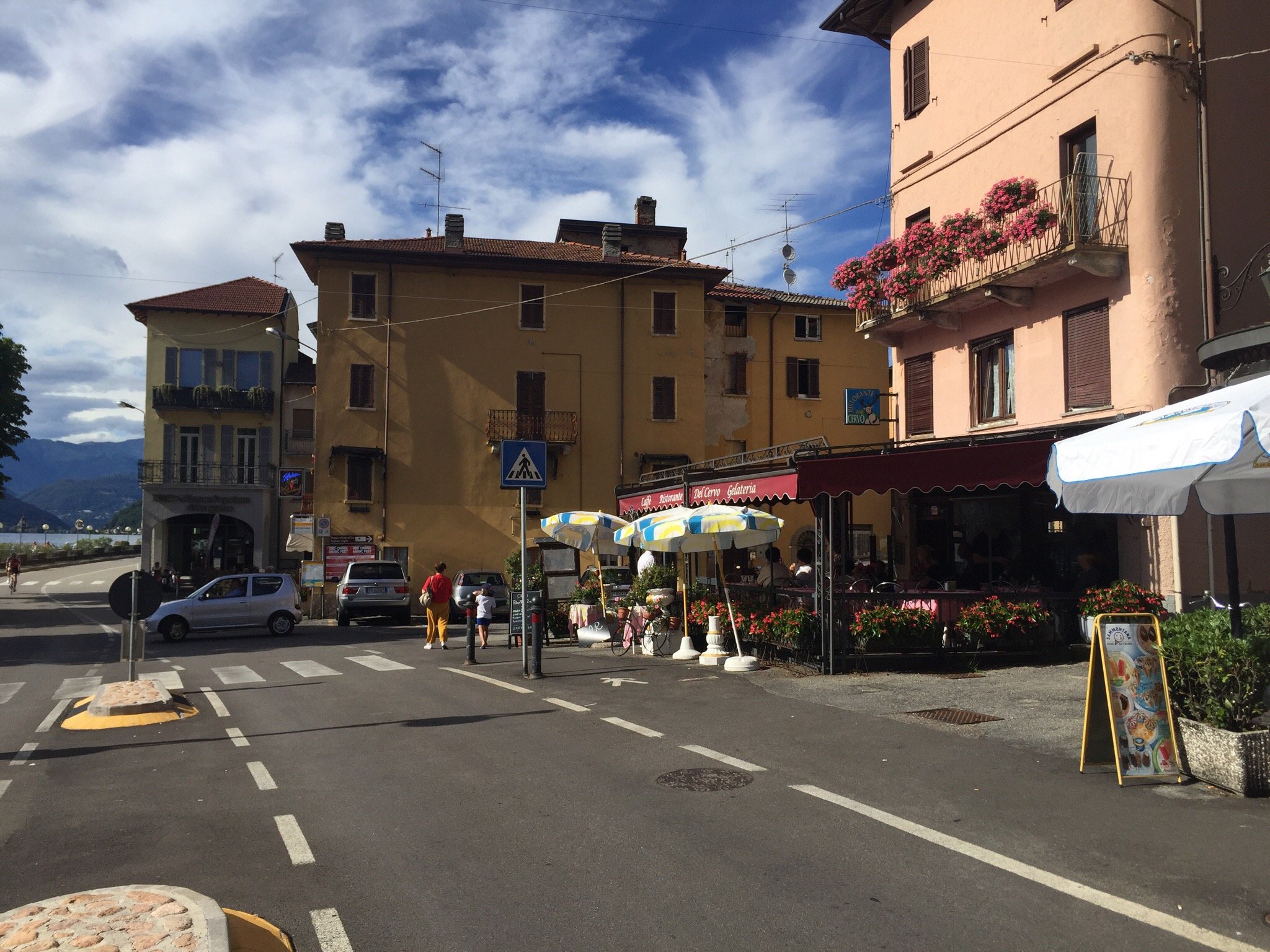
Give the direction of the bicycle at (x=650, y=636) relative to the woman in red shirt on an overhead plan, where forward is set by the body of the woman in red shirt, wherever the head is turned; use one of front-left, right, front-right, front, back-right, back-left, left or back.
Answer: back-right

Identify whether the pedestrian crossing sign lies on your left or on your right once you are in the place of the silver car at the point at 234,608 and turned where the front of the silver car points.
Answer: on your left

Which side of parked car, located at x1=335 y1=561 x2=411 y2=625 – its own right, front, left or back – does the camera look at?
back

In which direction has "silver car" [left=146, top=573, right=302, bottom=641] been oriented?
to the viewer's left

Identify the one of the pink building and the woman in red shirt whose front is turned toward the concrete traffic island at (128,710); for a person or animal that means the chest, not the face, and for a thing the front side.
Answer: the pink building

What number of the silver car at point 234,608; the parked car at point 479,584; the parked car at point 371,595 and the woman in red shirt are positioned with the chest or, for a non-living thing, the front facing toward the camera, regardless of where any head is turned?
0

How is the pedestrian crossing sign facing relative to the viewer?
toward the camera

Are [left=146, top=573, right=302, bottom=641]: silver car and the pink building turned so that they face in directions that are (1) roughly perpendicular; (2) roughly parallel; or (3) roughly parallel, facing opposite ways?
roughly parallel

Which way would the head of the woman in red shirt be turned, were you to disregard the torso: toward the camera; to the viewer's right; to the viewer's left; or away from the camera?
away from the camera

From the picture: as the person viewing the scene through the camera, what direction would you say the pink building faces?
facing the viewer and to the left of the viewer

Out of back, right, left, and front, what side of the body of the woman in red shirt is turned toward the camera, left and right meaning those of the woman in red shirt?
back

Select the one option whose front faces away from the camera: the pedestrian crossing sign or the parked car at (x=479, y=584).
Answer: the parked car

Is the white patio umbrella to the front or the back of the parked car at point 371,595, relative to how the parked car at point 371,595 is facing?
to the back

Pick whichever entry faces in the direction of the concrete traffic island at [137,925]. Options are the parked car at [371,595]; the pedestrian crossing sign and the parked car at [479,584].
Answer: the pedestrian crossing sign

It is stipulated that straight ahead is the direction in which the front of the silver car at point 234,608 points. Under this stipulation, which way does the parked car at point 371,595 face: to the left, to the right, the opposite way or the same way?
to the right

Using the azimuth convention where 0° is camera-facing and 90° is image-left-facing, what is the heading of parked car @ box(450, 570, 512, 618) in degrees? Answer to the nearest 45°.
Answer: approximately 180°

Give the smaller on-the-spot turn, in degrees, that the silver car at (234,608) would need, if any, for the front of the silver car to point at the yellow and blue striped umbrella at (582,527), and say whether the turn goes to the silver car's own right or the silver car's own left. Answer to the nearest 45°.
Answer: approximately 135° to the silver car's own left

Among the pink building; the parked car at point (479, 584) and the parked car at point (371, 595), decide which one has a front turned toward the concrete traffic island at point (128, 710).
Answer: the pink building

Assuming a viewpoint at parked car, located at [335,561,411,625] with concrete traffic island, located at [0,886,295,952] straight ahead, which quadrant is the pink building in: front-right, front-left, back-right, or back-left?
front-left
